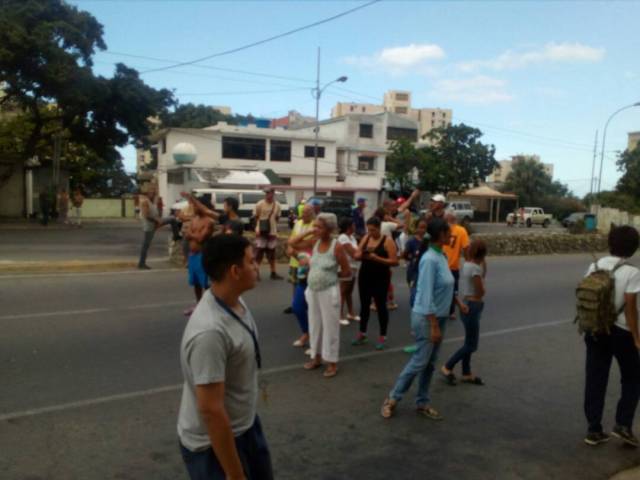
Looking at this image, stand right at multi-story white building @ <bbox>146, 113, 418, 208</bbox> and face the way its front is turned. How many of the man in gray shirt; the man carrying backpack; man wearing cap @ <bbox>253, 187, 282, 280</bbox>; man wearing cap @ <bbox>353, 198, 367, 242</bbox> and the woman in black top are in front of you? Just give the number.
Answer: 5

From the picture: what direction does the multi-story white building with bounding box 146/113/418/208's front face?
toward the camera

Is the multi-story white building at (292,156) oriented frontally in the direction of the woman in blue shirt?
yes

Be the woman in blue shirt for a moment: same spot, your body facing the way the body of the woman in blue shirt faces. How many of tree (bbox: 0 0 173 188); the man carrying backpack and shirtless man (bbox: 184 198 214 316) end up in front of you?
1

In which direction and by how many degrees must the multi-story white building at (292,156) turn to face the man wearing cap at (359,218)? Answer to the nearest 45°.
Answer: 0° — it already faces them

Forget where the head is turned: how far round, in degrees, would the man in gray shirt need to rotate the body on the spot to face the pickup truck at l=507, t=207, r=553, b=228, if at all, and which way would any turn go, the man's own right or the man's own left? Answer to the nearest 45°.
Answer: approximately 45° to the man's own left

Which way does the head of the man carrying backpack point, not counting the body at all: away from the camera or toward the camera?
away from the camera

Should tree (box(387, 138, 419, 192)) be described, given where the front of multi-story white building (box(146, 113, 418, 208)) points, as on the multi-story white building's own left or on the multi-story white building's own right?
on the multi-story white building's own left

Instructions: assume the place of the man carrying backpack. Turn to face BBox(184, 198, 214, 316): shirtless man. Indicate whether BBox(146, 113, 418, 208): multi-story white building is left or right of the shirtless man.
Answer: right

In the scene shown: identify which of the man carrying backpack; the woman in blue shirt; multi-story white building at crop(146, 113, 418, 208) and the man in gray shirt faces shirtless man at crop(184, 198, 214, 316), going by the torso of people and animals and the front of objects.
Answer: the multi-story white building

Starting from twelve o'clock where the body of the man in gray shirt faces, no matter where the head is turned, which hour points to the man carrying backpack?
The man carrying backpack is roughly at 11 o'clock from the man in gray shirt.

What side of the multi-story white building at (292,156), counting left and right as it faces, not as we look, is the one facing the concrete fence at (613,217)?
left

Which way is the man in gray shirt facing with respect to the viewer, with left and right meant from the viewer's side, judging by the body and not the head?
facing to the right of the viewer

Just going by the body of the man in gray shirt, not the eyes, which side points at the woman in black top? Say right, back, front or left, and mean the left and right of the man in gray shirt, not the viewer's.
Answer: left
